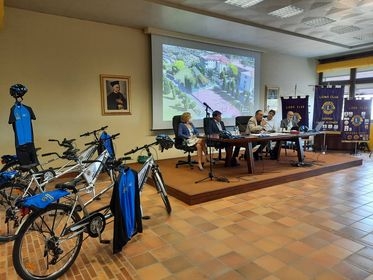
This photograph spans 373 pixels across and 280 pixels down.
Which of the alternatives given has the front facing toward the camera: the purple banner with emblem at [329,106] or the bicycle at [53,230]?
the purple banner with emblem

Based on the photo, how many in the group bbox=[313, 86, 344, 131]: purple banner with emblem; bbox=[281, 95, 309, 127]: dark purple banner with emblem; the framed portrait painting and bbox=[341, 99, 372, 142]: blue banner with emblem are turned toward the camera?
4

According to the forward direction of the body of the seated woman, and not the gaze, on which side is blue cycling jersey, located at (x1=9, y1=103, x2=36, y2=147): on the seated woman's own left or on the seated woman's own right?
on the seated woman's own right

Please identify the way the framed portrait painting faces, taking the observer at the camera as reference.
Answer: facing the viewer

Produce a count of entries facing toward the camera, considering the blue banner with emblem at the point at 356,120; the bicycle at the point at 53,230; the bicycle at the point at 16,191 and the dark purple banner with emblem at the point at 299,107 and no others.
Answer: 2

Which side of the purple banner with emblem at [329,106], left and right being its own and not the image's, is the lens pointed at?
front

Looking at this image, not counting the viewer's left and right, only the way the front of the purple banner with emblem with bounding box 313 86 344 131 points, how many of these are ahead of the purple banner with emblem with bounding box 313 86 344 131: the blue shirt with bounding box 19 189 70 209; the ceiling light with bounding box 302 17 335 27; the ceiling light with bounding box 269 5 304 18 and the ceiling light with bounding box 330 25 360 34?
4

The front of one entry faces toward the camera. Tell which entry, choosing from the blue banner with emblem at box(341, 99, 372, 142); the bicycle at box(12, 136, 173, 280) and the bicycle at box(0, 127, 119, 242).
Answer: the blue banner with emblem

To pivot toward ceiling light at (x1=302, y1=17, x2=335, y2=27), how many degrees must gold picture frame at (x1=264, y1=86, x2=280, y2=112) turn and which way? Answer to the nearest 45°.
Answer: approximately 45° to its right

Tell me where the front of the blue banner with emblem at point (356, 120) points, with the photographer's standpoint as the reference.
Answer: facing the viewer

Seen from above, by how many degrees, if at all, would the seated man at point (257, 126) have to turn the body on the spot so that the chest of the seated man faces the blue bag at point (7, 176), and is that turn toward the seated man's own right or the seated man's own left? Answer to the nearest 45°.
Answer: approximately 90° to the seated man's own right

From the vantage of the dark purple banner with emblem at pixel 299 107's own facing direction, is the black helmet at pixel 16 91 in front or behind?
in front

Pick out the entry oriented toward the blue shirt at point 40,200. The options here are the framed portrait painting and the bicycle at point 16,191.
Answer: the framed portrait painting

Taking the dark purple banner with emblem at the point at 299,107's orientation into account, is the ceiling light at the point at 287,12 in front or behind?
in front

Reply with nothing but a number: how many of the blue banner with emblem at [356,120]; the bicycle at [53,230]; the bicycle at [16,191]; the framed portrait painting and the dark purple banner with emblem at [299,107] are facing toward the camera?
3

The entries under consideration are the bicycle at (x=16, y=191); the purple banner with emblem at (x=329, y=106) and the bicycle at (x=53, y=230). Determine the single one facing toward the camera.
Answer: the purple banner with emblem

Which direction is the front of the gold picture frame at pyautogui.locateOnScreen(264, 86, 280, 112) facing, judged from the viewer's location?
facing the viewer and to the right of the viewer
